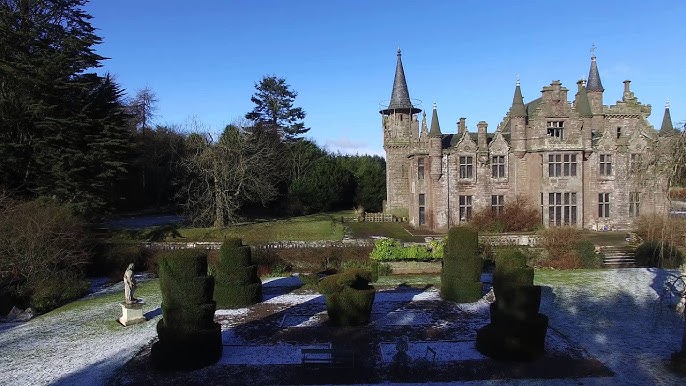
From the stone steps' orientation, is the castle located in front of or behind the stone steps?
behind

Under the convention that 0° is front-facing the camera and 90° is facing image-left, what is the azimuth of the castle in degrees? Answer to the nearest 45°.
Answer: approximately 0°

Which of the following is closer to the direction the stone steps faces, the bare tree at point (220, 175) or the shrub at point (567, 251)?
the shrub

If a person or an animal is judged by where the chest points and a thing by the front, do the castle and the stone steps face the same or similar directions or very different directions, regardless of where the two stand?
same or similar directions

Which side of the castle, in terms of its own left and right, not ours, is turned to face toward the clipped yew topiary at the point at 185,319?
front

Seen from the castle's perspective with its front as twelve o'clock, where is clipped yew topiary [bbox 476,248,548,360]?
The clipped yew topiary is roughly at 12 o'clock from the castle.

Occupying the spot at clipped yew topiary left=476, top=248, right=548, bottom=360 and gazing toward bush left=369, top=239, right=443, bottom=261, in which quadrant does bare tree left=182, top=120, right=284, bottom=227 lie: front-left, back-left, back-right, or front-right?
front-left

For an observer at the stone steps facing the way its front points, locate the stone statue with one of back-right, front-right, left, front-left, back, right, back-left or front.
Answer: front-right

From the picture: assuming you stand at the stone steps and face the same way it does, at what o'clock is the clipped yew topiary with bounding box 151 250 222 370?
The clipped yew topiary is roughly at 1 o'clock from the stone steps.

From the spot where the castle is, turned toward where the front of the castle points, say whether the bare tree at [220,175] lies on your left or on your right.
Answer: on your right

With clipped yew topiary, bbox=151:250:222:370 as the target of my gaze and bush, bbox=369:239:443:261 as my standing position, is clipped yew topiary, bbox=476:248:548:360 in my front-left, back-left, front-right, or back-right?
front-left

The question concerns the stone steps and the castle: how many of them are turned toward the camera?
2

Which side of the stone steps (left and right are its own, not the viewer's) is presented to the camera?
front
